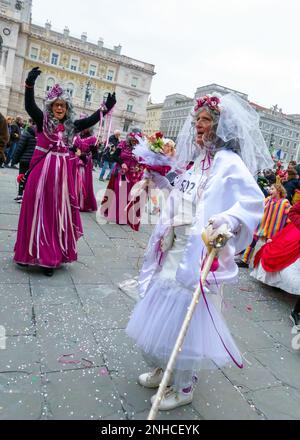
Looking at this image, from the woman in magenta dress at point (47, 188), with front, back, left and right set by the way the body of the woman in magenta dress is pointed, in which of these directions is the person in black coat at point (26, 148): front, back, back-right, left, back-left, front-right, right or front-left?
back

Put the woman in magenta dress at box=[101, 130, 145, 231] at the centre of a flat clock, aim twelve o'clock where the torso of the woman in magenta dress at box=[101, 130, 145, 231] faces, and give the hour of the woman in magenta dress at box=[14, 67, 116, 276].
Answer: the woman in magenta dress at box=[14, 67, 116, 276] is roughly at 2 o'clock from the woman in magenta dress at box=[101, 130, 145, 231].

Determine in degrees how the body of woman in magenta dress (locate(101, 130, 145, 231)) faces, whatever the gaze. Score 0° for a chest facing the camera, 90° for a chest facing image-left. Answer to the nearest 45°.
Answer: approximately 315°

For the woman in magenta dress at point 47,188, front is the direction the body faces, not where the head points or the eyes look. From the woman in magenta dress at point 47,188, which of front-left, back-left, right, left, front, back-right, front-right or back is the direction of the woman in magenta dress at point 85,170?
back

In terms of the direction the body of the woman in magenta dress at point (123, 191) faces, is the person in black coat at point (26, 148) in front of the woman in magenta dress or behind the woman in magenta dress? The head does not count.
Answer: behind
